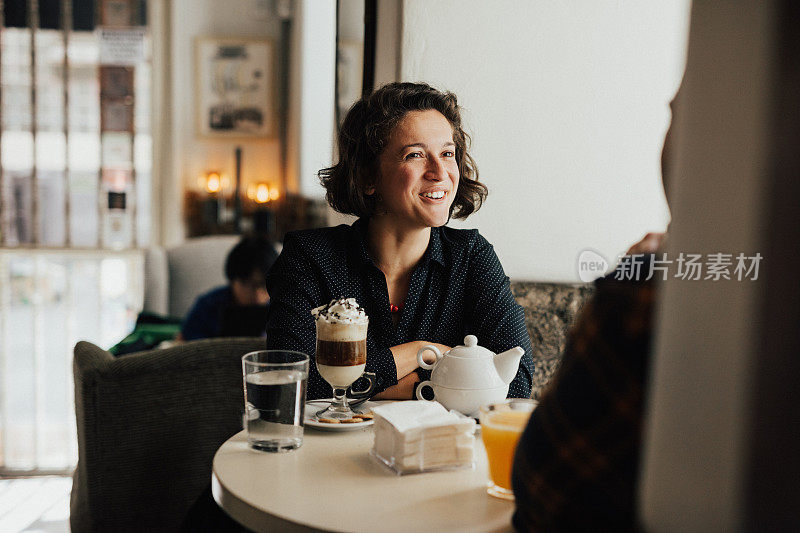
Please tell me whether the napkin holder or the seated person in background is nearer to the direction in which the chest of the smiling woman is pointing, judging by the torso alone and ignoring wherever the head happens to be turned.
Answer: the napkin holder

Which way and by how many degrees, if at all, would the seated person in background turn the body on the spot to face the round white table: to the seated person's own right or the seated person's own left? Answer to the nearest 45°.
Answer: approximately 45° to the seated person's own right

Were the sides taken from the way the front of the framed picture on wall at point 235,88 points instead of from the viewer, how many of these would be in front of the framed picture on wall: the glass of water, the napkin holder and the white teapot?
3

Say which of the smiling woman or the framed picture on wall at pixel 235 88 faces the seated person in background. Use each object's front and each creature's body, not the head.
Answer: the framed picture on wall

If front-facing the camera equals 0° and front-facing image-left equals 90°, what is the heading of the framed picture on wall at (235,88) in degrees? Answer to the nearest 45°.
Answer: approximately 0°

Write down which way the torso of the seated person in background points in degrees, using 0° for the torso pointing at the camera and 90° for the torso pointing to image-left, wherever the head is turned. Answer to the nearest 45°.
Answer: approximately 315°

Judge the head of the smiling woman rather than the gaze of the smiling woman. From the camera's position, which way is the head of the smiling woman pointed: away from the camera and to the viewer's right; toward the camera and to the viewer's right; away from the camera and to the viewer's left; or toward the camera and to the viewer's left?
toward the camera and to the viewer's right

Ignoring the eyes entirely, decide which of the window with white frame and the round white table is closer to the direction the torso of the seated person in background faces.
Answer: the round white table

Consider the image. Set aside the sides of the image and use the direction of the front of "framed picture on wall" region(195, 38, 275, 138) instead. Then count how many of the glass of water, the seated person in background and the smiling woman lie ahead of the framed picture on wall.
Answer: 3
